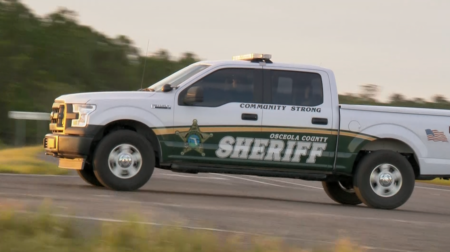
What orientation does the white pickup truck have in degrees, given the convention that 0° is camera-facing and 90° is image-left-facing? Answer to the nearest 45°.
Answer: approximately 90°
